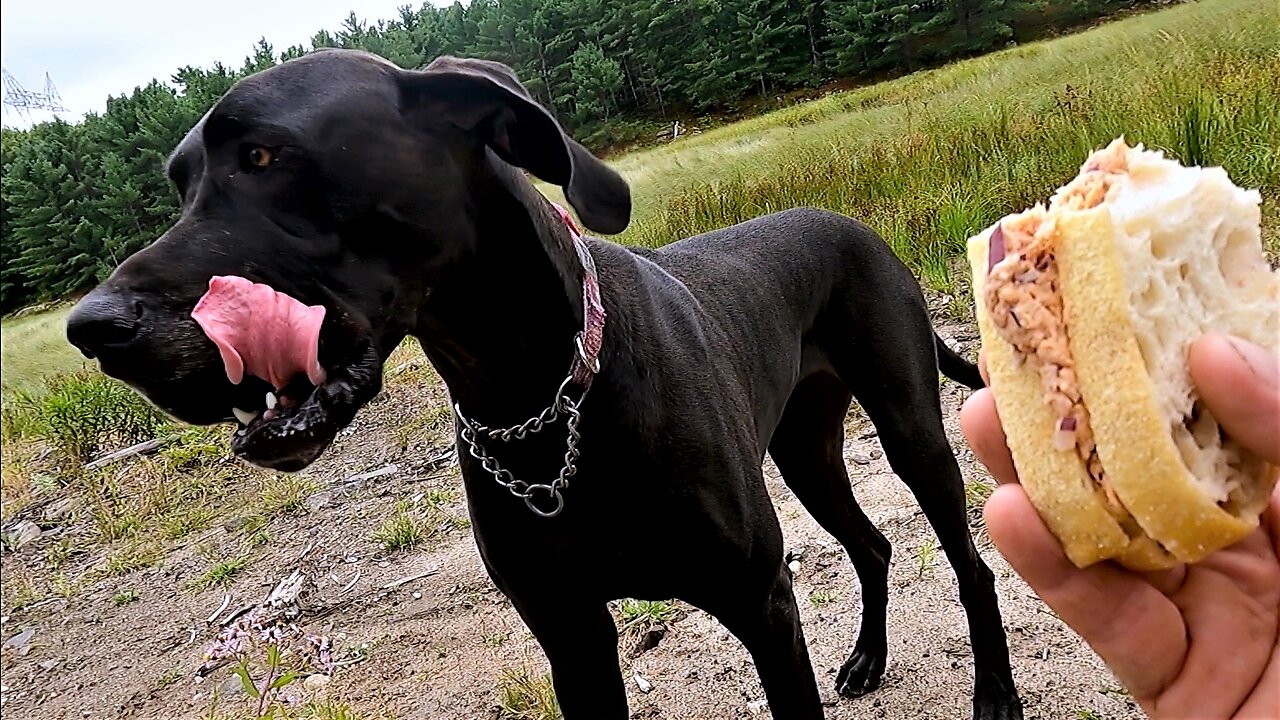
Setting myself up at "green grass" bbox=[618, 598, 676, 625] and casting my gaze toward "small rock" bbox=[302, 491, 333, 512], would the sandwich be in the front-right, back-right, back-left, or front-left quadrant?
back-left

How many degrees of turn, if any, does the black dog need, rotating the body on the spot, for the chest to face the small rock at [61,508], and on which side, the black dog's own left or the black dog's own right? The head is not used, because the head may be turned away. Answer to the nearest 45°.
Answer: approximately 90° to the black dog's own right

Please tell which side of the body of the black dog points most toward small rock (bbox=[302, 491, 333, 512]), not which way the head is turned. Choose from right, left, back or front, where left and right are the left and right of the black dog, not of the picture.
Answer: right

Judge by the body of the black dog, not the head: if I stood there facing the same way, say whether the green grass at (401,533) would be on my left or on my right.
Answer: on my right

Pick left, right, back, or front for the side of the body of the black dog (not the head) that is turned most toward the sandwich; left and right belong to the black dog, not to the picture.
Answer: left

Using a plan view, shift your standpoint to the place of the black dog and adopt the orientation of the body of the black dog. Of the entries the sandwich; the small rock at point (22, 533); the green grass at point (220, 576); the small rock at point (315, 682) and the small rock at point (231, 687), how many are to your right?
4

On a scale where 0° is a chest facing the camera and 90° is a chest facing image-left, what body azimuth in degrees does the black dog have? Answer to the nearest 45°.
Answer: approximately 45°

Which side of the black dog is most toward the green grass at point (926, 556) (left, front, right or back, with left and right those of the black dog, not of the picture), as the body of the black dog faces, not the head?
back

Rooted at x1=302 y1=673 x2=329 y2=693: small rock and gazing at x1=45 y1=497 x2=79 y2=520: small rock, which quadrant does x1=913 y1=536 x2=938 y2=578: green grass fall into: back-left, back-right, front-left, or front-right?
back-right
